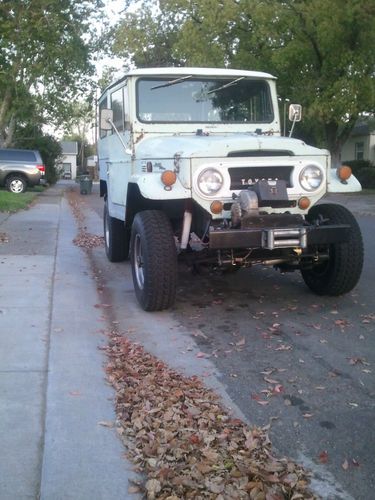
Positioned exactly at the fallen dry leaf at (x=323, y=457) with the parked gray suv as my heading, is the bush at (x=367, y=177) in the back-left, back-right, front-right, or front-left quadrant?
front-right

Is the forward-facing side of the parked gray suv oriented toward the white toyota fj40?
no

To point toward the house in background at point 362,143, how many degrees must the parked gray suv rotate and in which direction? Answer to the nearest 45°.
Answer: approximately 135° to its right

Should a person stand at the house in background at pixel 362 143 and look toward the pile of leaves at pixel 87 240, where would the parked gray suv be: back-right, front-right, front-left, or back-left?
front-right

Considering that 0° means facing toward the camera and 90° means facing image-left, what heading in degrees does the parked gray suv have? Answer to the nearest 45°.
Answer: approximately 90°

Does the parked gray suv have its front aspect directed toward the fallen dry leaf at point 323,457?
no

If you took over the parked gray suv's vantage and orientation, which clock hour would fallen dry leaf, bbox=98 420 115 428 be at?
The fallen dry leaf is roughly at 9 o'clock from the parked gray suv.

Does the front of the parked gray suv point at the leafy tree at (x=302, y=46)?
no

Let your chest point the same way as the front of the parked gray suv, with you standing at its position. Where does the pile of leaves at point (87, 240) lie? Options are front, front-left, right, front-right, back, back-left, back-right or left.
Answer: left
